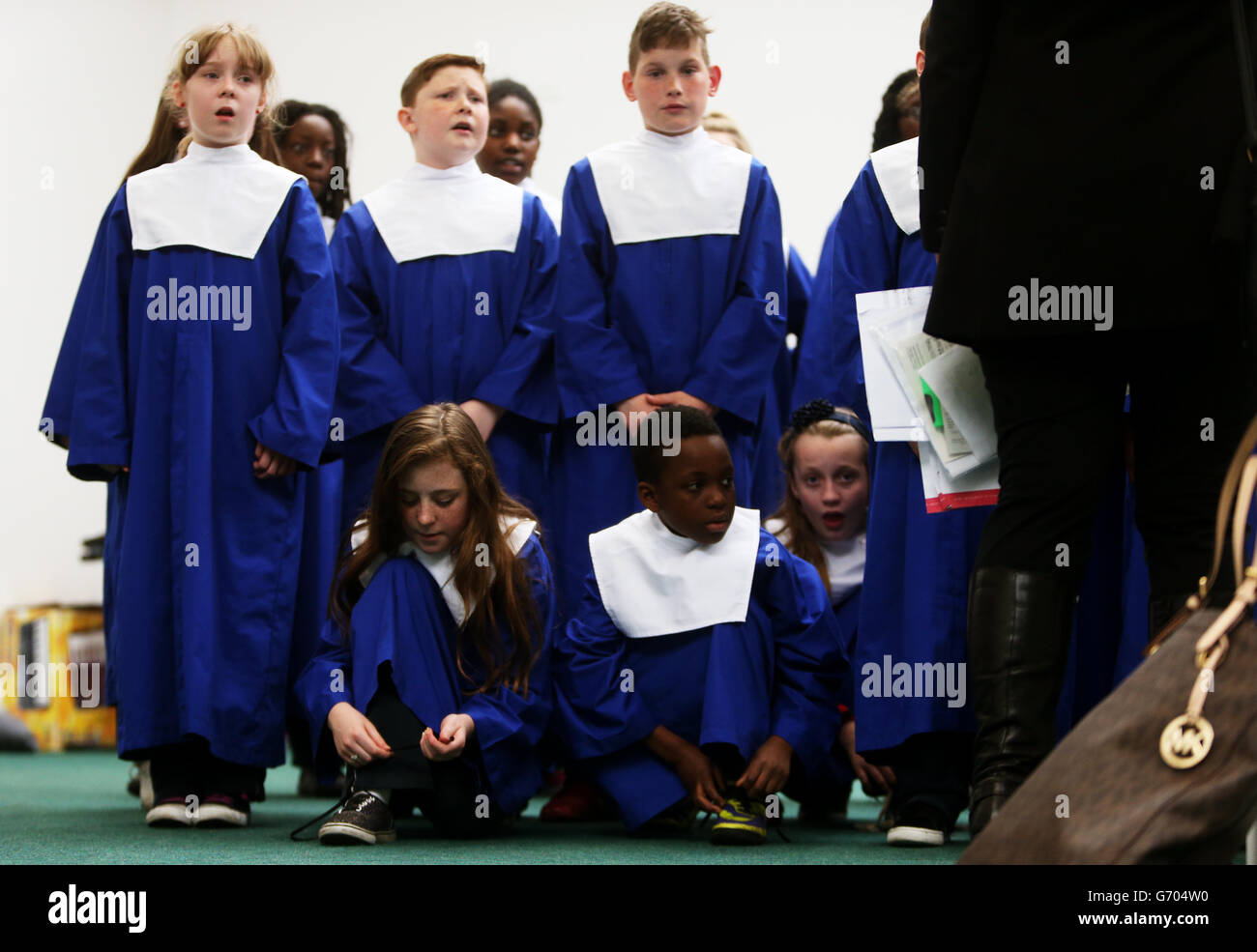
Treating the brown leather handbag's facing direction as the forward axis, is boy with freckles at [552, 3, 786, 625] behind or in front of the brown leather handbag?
behind

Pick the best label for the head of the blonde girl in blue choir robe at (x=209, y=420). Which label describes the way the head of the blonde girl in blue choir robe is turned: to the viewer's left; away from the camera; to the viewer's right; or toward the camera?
toward the camera

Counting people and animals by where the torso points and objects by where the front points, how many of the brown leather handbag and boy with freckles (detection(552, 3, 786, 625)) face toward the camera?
2

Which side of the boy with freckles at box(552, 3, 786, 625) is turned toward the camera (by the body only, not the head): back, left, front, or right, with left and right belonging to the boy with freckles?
front

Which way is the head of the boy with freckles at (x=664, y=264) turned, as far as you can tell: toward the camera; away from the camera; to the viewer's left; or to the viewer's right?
toward the camera

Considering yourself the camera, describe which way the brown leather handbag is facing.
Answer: facing the viewer

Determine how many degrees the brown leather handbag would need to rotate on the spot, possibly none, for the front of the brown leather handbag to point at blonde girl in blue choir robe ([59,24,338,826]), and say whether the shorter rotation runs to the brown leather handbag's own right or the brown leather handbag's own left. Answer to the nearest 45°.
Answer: approximately 135° to the brown leather handbag's own right

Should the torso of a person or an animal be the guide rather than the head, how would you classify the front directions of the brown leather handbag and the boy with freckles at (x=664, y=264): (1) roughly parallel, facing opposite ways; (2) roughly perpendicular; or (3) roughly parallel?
roughly parallel
